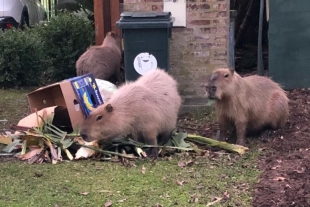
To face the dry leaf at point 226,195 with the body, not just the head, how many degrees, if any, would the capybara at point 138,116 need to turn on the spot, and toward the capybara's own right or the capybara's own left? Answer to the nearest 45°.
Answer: approximately 90° to the capybara's own left

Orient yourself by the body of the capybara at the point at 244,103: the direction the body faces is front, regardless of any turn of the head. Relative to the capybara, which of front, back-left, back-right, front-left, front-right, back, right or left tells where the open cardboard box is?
front-right

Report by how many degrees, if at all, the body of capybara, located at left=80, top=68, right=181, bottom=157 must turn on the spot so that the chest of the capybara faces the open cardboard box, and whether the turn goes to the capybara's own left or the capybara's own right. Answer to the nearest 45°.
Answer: approximately 90° to the capybara's own right

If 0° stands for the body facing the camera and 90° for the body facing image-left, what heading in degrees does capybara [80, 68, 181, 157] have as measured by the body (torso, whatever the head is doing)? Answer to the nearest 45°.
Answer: approximately 45°
